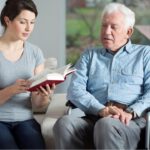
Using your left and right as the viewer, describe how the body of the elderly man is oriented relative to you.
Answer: facing the viewer and to the left of the viewer

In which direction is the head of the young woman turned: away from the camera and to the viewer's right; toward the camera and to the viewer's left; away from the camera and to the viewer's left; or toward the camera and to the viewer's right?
toward the camera and to the viewer's right

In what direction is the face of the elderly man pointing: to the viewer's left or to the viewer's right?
to the viewer's left
